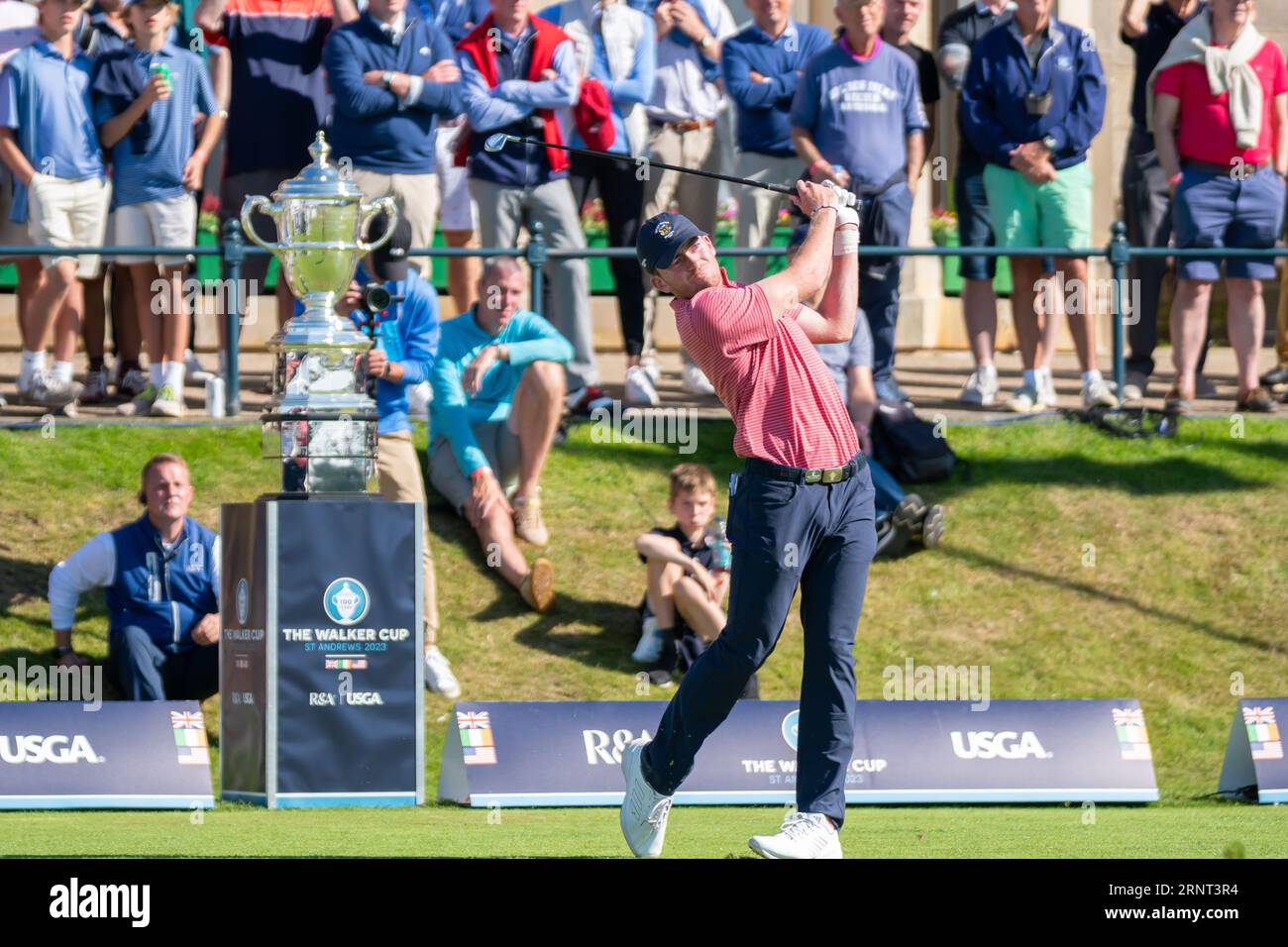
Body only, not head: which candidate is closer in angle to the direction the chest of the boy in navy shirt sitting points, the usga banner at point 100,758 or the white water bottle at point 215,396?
the usga banner

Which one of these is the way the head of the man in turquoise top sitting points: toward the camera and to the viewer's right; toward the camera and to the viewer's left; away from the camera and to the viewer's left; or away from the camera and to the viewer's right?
toward the camera and to the viewer's right

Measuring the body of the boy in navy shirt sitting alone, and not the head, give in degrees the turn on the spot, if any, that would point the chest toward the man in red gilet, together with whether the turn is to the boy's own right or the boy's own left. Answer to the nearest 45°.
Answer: approximately 135° to the boy's own right

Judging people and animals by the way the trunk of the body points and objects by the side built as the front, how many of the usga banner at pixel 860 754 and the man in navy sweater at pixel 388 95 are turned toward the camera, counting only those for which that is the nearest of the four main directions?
2

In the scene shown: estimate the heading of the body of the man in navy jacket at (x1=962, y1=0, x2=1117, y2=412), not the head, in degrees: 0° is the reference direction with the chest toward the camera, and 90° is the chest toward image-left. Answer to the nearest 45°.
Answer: approximately 0°

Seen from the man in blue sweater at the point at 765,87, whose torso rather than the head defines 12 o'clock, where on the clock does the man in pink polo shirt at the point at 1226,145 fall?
The man in pink polo shirt is roughly at 9 o'clock from the man in blue sweater.

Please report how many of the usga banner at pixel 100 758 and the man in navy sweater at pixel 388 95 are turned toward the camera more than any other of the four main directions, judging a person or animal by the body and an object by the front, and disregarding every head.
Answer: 2

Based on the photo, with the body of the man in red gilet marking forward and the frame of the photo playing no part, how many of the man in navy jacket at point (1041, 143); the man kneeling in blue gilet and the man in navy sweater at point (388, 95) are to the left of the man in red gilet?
1

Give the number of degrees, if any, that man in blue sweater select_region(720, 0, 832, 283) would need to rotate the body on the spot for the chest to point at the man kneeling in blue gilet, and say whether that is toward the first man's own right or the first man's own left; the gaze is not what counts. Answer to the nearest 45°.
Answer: approximately 45° to the first man's own right

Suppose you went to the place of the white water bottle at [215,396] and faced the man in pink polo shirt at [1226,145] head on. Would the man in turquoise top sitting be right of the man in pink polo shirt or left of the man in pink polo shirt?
right

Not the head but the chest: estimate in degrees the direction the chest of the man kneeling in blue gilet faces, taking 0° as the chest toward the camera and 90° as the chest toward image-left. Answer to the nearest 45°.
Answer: approximately 315°
